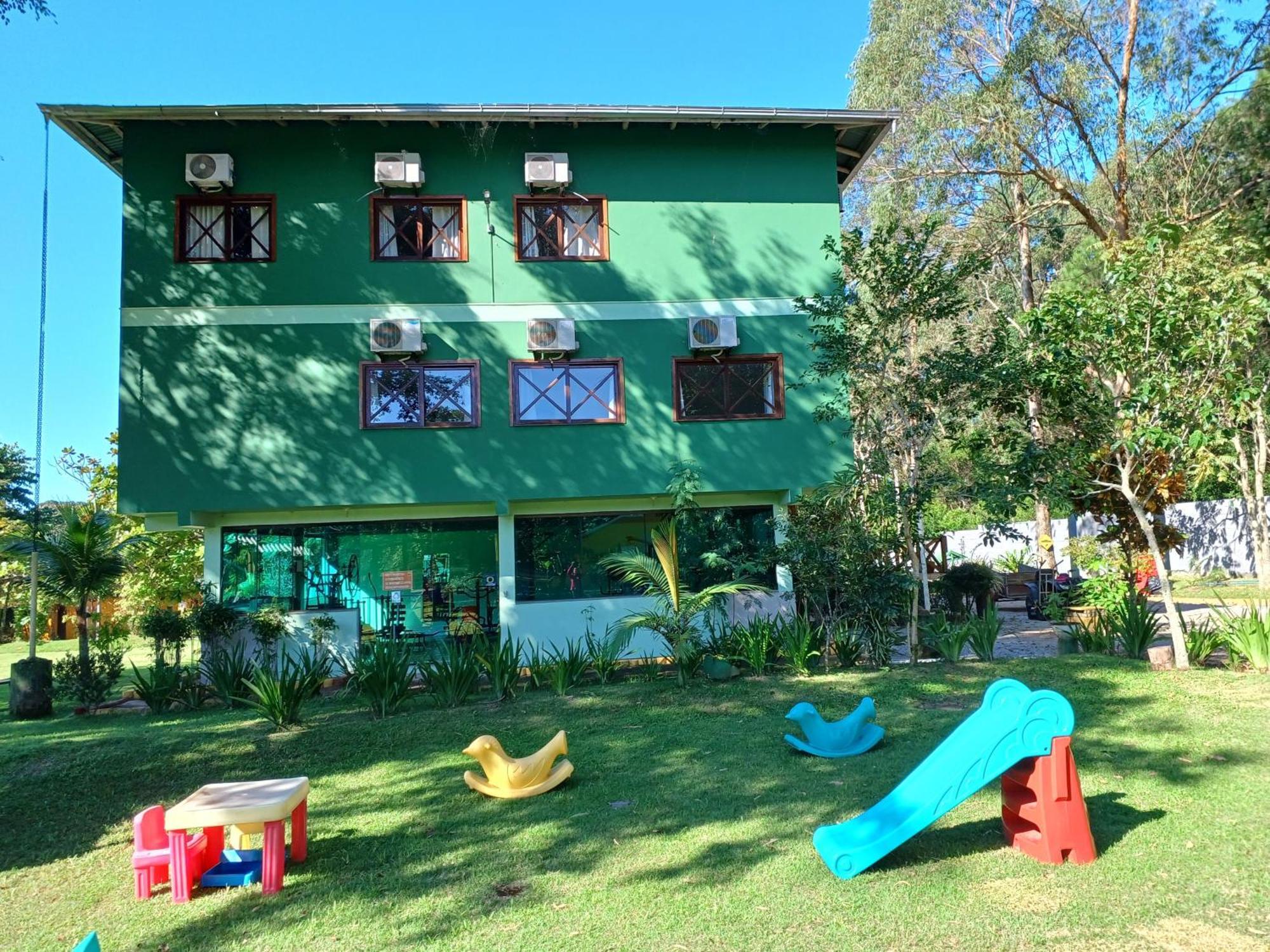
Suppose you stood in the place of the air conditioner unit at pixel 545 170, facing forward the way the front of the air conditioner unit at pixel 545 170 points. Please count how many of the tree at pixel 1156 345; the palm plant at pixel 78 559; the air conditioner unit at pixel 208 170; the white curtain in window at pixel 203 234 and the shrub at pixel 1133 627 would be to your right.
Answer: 3

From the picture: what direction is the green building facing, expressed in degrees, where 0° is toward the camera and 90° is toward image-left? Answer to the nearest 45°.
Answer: approximately 0°

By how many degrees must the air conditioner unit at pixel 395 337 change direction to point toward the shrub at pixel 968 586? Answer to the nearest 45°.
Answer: approximately 90° to its left

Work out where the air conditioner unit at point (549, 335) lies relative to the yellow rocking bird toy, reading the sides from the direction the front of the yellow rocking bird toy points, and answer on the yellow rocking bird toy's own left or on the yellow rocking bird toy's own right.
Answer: on the yellow rocking bird toy's own right

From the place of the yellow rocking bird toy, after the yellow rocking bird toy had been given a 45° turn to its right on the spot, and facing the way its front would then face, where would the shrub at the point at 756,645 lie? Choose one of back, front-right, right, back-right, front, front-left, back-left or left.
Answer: right

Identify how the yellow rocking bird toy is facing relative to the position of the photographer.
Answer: facing to the left of the viewer

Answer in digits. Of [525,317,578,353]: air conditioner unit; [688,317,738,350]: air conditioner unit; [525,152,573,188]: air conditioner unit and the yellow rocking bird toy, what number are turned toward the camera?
3

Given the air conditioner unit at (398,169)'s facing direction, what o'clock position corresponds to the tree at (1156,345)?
The tree is roughly at 10 o'clock from the air conditioner unit.
